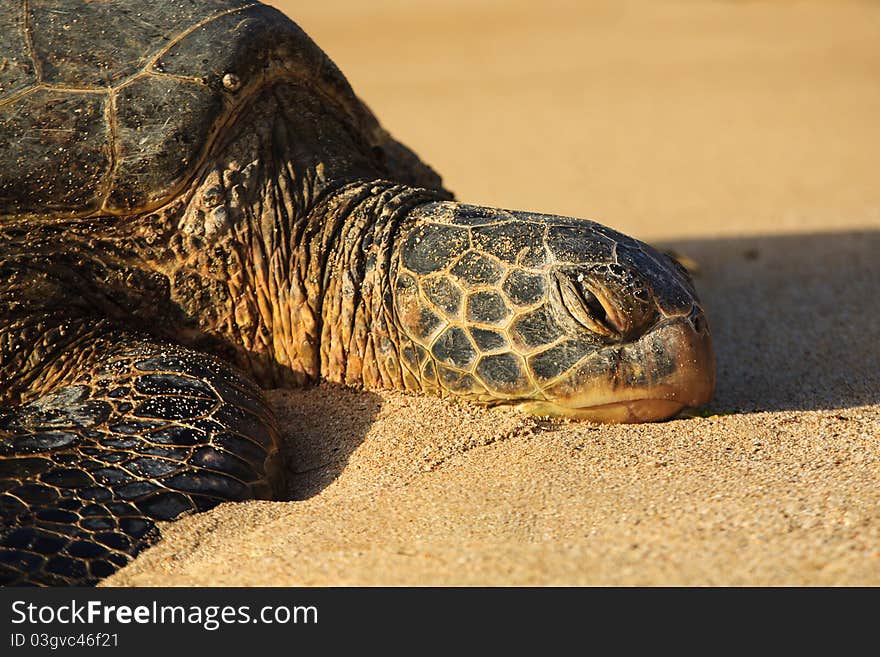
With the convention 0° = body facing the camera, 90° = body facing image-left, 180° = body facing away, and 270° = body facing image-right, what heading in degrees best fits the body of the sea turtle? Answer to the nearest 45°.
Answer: approximately 270°
